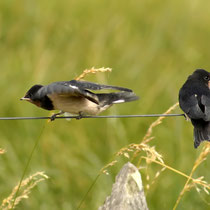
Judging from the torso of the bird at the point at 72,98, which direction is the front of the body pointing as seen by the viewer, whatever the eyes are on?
to the viewer's left

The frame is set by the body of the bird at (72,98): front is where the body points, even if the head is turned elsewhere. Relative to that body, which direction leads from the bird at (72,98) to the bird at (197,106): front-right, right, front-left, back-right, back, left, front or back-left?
back
